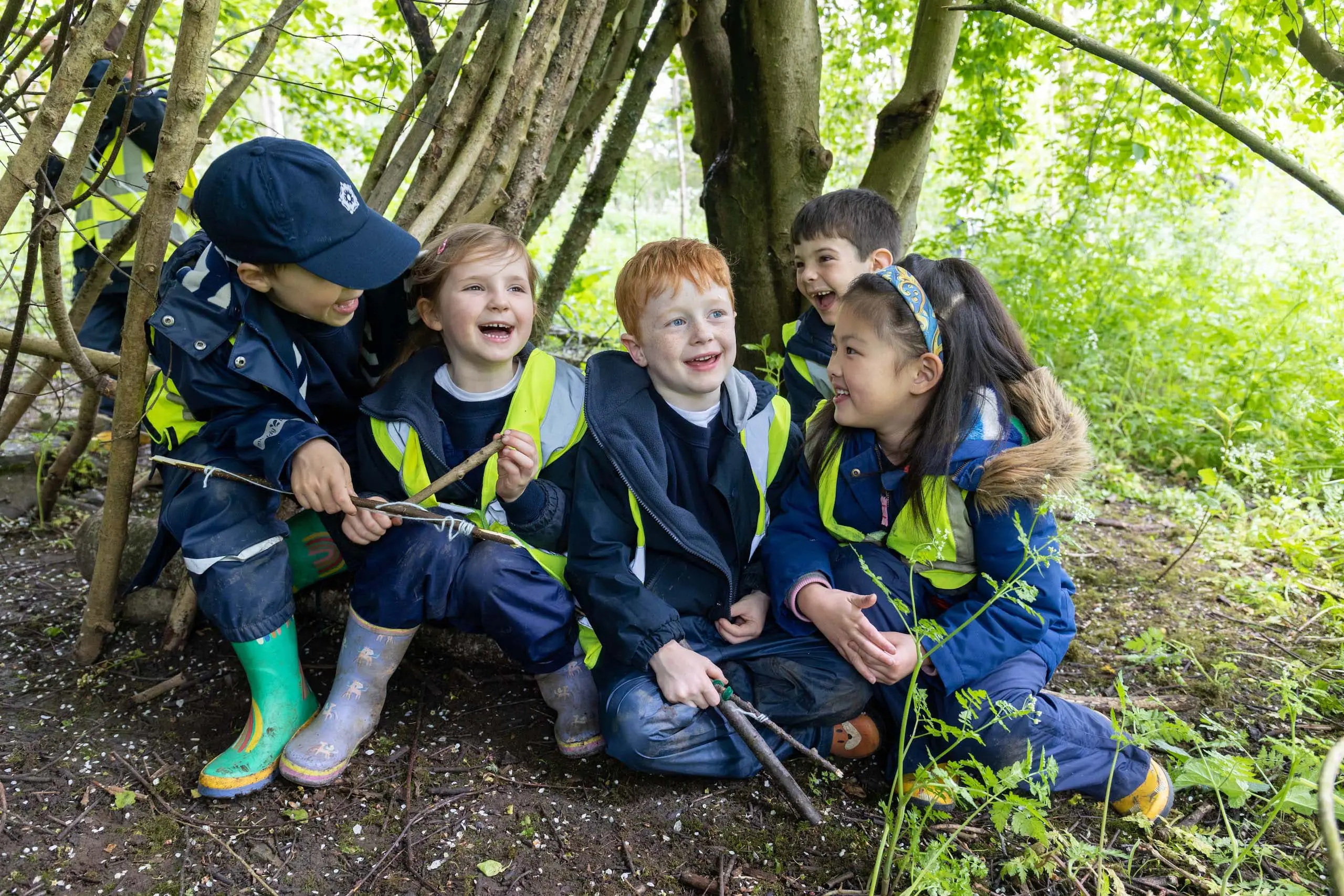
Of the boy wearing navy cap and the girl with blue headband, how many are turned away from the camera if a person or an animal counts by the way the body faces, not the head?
0

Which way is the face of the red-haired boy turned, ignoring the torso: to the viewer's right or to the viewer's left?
to the viewer's right

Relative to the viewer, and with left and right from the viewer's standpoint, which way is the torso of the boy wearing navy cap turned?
facing the viewer and to the right of the viewer

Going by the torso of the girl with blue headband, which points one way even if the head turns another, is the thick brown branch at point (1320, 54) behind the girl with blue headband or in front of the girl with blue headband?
behind

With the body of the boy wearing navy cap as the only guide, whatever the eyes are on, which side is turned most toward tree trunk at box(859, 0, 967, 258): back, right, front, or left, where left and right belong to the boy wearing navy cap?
left

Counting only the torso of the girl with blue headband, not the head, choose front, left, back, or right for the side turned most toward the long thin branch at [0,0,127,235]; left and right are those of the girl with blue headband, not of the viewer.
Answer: right

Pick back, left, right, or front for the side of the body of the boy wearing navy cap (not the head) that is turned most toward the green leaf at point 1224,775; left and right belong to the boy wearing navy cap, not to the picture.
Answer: front

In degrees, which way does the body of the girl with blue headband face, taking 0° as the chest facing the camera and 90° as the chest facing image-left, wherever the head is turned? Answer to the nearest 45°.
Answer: approximately 45°

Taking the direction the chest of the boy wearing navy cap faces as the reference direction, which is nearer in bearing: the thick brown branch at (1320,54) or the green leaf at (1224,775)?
the green leaf

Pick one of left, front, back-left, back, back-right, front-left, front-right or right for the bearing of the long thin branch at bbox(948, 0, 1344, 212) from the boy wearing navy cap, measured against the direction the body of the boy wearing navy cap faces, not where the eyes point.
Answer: front-left

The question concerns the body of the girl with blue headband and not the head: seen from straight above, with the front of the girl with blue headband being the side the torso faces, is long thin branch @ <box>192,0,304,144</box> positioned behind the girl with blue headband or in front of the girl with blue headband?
in front
